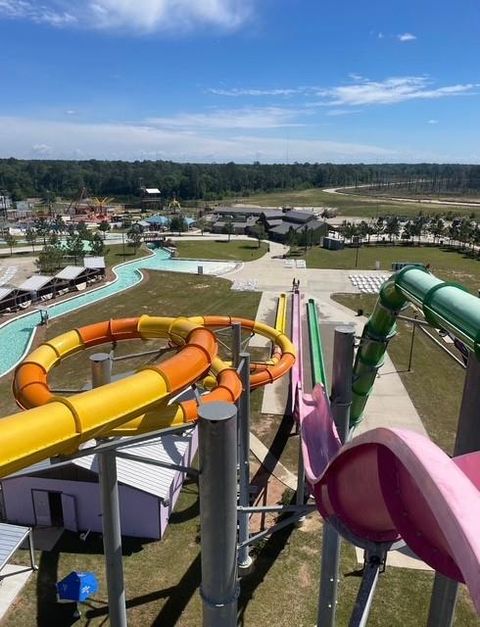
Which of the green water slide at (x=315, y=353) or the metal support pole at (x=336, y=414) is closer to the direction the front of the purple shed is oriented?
the metal support pole

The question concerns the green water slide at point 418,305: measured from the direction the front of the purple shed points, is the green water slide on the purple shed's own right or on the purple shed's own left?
on the purple shed's own left

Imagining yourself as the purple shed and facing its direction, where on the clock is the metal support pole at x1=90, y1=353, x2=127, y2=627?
The metal support pole is roughly at 12 o'clock from the purple shed.

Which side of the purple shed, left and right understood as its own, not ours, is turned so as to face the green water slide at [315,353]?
left

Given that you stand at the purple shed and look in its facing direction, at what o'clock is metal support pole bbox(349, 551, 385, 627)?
The metal support pole is roughly at 11 o'clock from the purple shed.

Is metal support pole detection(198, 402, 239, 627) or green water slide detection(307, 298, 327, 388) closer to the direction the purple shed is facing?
the metal support pole

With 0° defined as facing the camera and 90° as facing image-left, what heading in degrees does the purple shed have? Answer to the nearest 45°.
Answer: approximately 0°

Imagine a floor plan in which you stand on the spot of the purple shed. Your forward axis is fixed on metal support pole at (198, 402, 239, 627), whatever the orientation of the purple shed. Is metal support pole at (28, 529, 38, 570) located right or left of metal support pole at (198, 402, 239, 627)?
right
